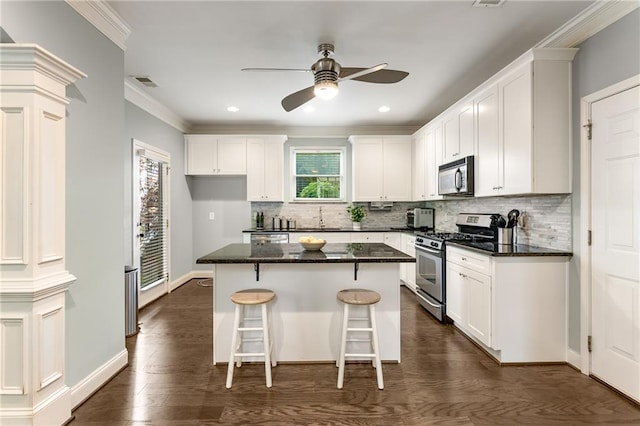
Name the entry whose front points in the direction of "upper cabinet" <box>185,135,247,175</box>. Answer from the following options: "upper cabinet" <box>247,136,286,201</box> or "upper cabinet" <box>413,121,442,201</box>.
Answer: "upper cabinet" <box>413,121,442,201</box>

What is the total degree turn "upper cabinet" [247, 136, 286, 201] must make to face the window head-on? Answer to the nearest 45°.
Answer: approximately 90° to its left

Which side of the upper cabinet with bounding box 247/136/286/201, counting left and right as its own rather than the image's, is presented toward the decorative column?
front

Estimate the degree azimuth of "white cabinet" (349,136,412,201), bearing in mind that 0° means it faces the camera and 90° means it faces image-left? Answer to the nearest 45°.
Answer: approximately 0°

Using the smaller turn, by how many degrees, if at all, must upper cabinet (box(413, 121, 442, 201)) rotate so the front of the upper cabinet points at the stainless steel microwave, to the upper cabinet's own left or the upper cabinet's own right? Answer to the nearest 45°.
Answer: approximately 90° to the upper cabinet's own left

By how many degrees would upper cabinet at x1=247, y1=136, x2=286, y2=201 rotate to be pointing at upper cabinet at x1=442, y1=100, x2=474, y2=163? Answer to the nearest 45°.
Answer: approximately 45° to its left

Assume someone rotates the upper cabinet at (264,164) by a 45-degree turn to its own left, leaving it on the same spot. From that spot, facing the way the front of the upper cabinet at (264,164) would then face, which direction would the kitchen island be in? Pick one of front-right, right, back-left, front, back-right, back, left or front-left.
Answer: front-right

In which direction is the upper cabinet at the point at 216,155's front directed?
toward the camera

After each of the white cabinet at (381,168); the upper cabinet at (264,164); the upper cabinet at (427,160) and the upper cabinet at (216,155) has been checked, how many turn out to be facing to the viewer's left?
1

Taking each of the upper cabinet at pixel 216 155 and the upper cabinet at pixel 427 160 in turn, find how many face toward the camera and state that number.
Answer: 1

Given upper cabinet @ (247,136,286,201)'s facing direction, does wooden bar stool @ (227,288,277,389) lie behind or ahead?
ahead

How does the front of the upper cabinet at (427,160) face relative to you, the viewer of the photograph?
facing to the left of the viewer

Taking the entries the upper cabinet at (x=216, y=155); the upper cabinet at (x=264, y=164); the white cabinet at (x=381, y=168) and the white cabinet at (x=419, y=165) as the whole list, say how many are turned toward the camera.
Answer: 3

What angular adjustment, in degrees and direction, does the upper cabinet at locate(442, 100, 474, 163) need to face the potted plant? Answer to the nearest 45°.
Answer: approximately 90° to its right

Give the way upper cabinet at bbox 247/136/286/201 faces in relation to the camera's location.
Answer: facing the viewer
